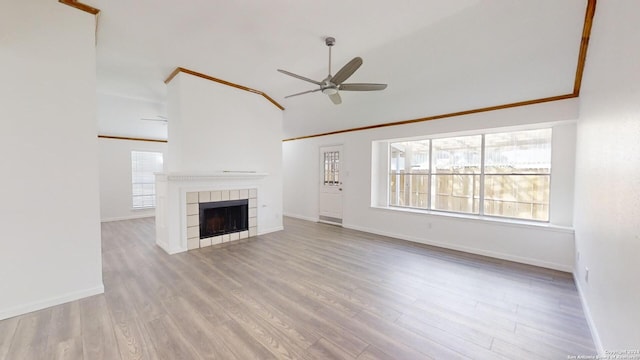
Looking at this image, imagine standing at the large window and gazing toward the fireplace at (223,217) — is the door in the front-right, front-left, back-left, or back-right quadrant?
front-right

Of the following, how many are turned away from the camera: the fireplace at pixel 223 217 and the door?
0

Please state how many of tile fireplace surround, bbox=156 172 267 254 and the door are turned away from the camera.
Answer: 0

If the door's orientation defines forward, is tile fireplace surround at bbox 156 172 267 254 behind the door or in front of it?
in front

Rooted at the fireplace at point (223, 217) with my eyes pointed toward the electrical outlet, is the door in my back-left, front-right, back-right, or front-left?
front-left

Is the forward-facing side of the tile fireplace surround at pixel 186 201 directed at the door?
no

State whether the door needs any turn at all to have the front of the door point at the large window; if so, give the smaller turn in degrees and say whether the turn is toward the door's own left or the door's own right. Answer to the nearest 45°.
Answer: approximately 90° to the door's own left

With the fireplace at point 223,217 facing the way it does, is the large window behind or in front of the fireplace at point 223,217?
in front

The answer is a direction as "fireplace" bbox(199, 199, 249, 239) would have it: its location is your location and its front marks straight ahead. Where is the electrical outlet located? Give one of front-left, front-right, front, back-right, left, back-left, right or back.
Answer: front

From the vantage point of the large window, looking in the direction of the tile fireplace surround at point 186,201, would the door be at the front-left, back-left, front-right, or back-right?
front-right

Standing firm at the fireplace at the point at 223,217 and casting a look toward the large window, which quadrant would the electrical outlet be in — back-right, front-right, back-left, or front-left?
front-right

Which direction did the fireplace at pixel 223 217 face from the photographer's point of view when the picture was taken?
facing the viewer and to the right of the viewer

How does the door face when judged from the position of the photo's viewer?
facing the viewer and to the left of the viewer

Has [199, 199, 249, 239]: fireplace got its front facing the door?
no
